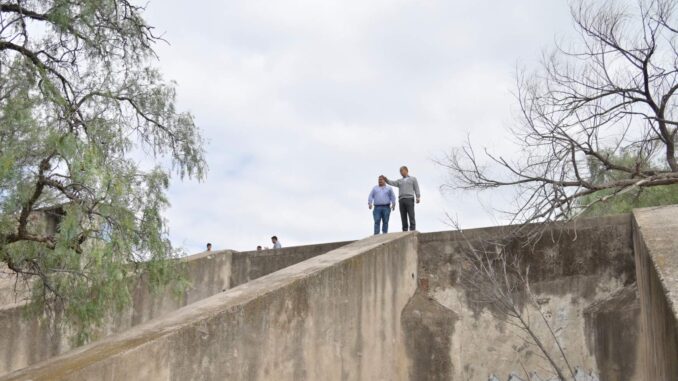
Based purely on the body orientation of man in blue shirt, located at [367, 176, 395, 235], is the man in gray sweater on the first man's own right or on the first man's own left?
on the first man's own left

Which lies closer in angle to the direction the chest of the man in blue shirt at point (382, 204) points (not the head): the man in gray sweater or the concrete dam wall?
the concrete dam wall

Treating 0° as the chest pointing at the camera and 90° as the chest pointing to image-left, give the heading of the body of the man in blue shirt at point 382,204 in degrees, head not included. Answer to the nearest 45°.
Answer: approximately 0°
